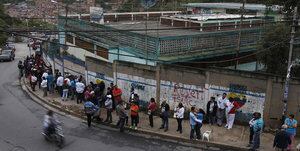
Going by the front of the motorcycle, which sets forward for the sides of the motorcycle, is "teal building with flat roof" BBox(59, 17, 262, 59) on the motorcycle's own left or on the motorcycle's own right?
on the motorcycle's own left

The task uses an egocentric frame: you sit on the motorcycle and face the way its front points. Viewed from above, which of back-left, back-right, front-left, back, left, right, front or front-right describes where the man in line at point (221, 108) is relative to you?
front-left

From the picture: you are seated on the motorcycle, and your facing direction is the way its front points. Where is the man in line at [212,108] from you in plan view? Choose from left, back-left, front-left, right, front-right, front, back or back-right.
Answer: front-left

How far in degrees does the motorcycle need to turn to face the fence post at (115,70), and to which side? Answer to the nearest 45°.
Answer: approximately 90° to its left

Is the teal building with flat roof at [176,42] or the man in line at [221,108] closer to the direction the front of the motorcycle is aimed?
the man in line

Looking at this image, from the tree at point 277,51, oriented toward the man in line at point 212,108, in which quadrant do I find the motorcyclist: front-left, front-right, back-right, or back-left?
front-right

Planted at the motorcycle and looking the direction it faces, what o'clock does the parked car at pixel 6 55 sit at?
The parked car is roughly at 7 o'clock from the motorcycle.
